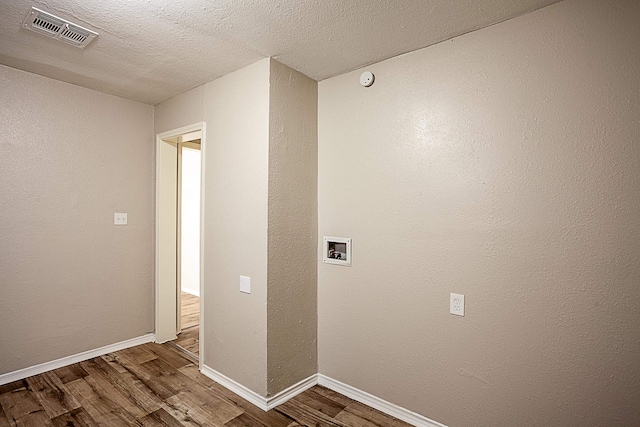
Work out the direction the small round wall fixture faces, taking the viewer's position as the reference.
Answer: facing the viewer and to the left of the viewer

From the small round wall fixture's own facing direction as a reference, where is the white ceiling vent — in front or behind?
in front
